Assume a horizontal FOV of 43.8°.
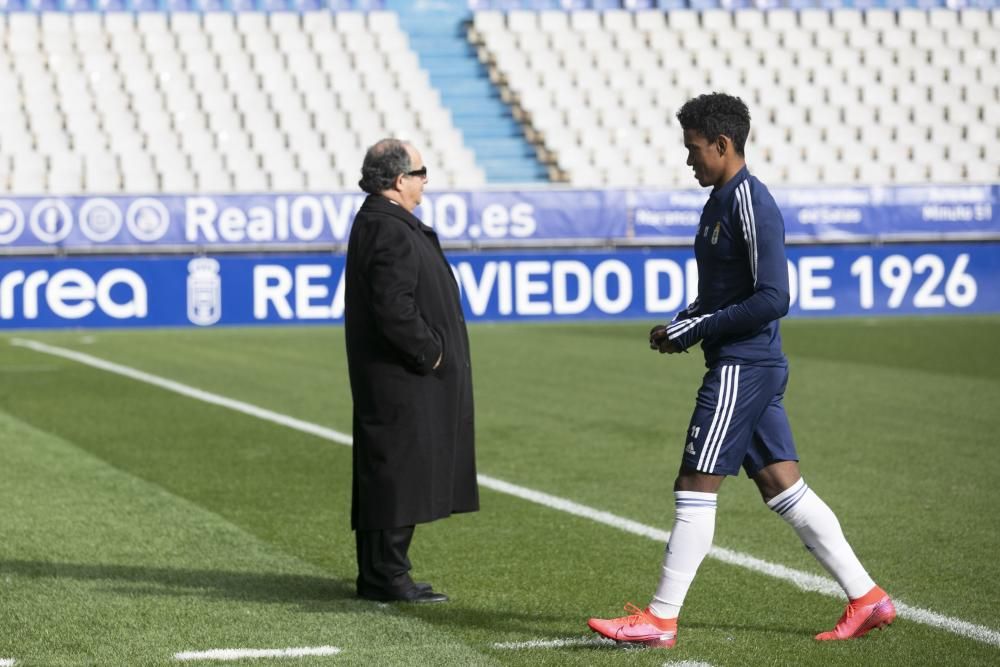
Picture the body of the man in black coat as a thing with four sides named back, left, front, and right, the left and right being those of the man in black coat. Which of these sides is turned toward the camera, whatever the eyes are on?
right

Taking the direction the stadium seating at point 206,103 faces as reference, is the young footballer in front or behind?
in front

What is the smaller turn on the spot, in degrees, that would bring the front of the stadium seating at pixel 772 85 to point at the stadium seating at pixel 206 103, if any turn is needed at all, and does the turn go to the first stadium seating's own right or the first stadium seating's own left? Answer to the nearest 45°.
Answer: approximately 45° to the first stadium seating's own right

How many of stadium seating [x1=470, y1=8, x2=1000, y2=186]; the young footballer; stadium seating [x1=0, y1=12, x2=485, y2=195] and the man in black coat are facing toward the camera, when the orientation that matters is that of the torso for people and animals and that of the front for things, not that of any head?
2

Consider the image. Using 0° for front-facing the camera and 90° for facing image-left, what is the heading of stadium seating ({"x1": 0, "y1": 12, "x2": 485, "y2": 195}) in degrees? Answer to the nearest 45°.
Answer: approximately 0°

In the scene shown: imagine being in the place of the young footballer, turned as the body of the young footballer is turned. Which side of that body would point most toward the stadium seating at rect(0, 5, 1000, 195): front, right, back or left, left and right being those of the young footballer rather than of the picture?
right

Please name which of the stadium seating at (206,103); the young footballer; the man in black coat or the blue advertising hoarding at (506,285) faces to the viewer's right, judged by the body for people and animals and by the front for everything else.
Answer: the man in black coat

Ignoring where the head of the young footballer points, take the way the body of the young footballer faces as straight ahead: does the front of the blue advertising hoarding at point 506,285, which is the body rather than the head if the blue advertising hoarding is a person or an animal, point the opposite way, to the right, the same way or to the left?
to the left

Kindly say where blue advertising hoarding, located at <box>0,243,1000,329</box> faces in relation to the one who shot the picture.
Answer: facing the viewer

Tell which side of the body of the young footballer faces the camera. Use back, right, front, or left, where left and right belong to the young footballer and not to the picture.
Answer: left

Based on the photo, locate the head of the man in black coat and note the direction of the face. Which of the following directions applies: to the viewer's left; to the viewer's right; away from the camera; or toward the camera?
to the viewer's right

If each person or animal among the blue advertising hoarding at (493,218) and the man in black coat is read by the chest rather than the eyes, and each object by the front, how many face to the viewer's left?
0

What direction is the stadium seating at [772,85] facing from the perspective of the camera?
toward the camera

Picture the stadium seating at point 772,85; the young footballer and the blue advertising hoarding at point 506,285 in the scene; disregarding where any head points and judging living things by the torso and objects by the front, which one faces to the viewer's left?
the young footballer
